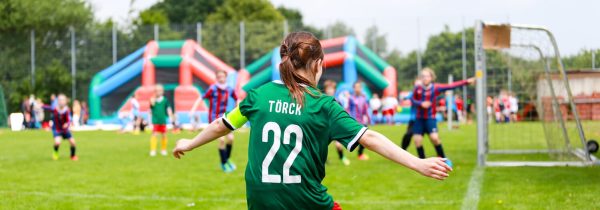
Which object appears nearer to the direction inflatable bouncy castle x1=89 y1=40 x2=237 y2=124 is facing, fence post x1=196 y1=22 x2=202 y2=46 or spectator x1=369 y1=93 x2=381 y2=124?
the spectator

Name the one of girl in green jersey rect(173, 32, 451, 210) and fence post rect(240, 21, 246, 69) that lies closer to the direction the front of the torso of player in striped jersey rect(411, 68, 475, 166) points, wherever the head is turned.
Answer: the girl in green jersey

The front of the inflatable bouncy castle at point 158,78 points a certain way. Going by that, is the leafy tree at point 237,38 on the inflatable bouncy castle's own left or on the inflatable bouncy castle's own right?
on the inflatable bouncy castle's own left

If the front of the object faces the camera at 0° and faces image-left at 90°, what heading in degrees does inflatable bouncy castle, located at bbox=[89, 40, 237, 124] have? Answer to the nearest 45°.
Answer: approximately 0°

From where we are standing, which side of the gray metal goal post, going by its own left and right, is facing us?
left

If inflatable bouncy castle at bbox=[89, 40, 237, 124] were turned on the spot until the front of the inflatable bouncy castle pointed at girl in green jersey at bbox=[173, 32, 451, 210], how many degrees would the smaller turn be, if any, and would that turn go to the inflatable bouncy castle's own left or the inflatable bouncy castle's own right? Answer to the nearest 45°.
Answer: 0° — it already faces them

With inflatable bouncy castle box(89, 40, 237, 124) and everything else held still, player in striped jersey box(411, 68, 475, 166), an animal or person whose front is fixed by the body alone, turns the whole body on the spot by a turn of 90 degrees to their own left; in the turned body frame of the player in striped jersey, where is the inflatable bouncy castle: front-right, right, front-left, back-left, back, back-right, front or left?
back-left
